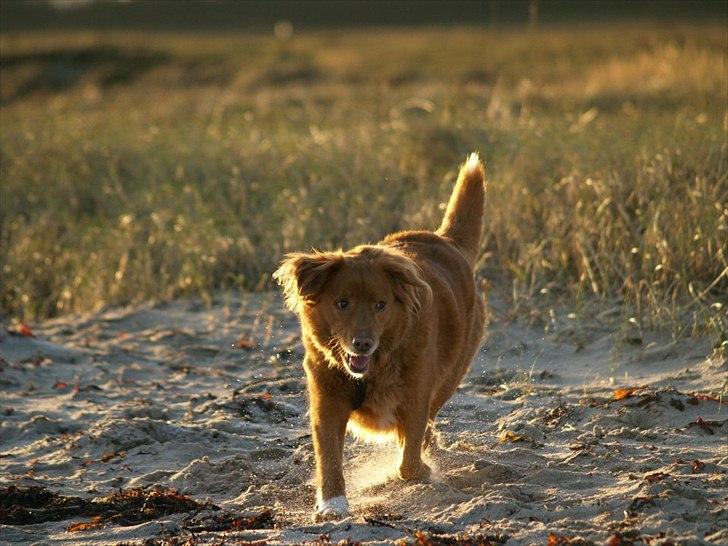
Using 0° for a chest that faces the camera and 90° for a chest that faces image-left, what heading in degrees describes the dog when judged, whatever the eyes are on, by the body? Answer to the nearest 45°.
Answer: approximately 45°
